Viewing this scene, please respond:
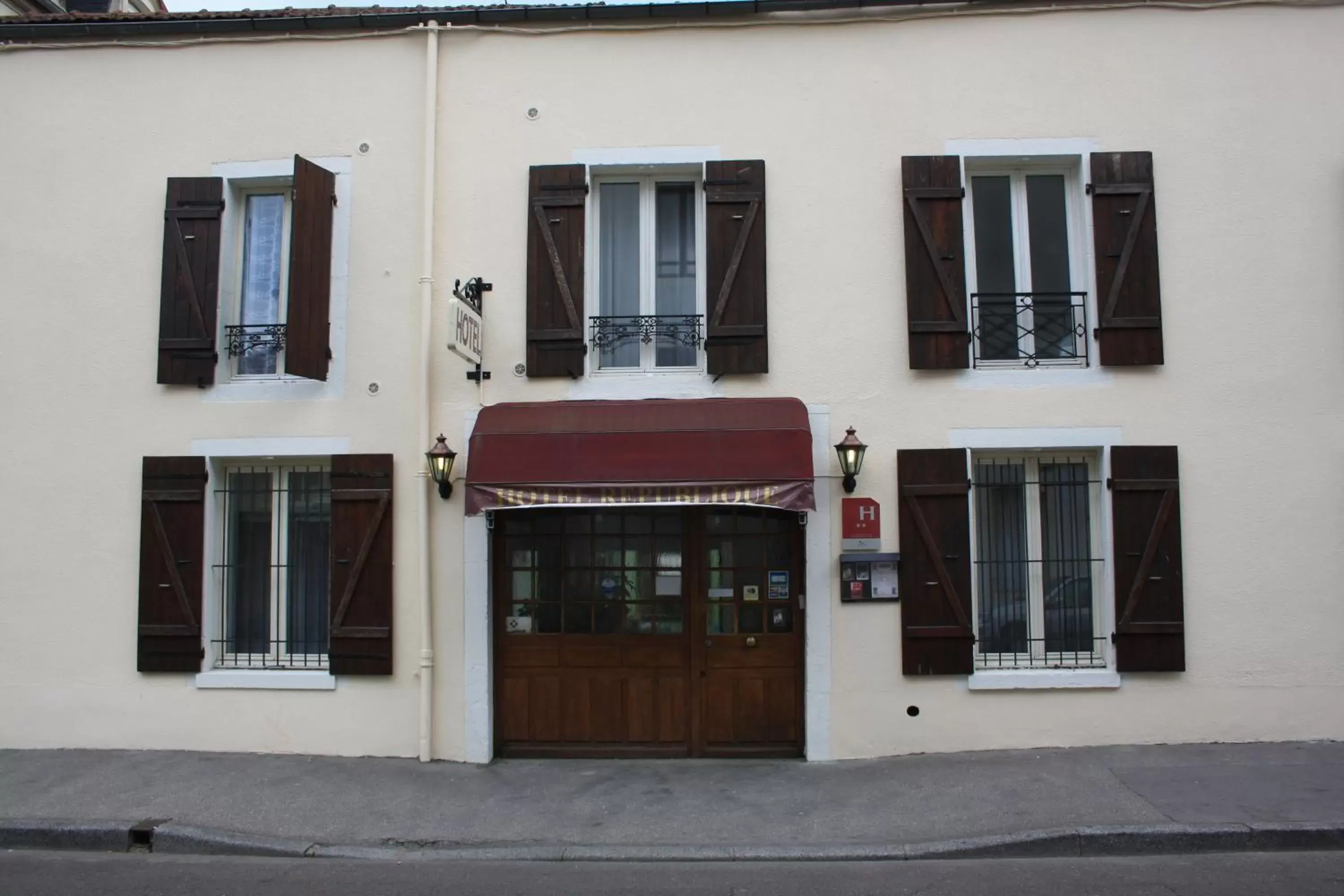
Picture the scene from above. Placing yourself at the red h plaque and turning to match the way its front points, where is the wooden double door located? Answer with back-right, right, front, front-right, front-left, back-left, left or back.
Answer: right

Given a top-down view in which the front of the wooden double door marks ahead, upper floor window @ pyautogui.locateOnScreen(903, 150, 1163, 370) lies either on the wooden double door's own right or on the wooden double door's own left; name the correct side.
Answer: on the wooden double door's own left

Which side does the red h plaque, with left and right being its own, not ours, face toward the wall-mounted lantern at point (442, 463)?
right

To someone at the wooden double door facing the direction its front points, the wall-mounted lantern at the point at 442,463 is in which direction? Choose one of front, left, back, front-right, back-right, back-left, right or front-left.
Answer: right

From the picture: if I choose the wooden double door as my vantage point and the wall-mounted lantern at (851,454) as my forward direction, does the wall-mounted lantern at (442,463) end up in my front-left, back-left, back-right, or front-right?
back-right

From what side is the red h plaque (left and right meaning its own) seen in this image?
front

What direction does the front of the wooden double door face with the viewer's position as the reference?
facing the viewer

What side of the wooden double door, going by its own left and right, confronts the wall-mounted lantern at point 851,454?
left

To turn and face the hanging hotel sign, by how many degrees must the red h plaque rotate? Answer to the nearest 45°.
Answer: approximately 90° to its right

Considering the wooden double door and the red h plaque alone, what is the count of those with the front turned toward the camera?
2

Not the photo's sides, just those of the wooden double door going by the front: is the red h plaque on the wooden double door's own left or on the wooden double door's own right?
on the wooden double door's own left
